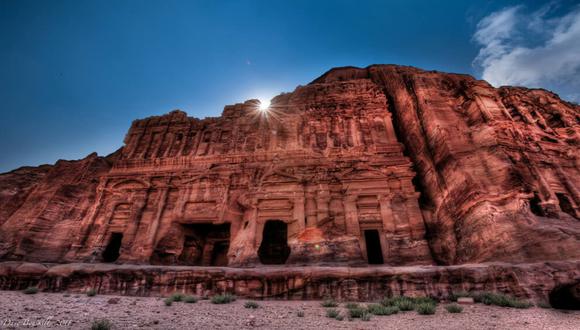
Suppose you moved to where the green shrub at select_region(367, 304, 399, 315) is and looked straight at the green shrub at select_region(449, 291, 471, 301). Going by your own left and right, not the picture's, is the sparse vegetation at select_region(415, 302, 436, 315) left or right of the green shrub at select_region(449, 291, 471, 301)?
right

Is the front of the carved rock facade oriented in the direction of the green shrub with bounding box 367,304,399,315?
yes

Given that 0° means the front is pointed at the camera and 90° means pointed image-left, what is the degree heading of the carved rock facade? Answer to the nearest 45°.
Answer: approximately 0°

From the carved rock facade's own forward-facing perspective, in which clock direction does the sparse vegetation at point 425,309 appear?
The sparse vegetation is roughly at 12 o'clock from the carved rock facade.

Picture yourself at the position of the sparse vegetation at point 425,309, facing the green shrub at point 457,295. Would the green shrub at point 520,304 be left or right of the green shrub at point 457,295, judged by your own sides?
right

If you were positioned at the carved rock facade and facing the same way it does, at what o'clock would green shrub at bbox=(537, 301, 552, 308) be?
The green shrub is roughly at 11 o'clock from the carved rock facade.

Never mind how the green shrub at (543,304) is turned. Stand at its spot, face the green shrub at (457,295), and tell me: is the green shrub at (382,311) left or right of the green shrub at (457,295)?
left

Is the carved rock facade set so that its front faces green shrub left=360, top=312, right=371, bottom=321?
yes
